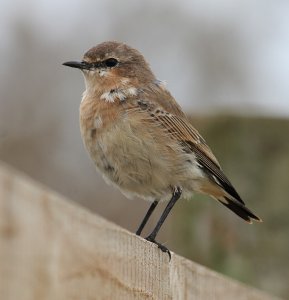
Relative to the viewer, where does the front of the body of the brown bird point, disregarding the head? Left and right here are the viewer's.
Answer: facing to the left of the viewer
